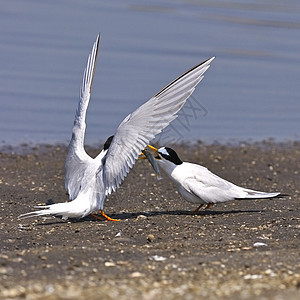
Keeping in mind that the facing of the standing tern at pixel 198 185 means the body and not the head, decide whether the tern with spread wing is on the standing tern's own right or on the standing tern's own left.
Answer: on the standing tern's own left

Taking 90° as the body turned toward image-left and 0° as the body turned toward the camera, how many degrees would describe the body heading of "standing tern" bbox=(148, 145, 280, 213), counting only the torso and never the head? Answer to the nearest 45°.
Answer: approximately 90°
